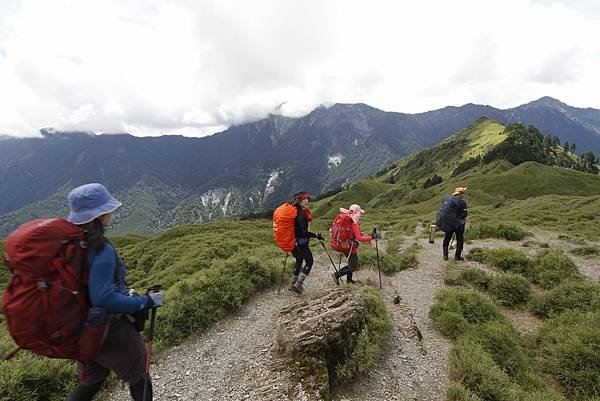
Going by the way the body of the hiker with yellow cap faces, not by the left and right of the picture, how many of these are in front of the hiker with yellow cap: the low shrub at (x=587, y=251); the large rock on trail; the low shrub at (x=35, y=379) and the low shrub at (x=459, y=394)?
1

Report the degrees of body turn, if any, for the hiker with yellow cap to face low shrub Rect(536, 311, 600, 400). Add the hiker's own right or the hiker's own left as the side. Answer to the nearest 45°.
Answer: approximately 90° to the hiker's own right

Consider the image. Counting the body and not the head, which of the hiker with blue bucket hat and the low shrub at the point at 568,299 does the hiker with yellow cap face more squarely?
the low shrub

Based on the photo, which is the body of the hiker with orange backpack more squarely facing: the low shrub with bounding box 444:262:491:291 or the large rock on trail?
the low shrub

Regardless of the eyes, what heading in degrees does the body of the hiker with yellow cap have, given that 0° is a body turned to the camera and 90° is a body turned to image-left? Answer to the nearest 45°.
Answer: approximately 225°

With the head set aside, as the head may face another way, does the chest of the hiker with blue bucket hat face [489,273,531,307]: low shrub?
yes

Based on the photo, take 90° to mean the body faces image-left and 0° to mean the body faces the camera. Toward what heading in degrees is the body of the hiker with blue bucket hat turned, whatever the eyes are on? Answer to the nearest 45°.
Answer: approximately 270°

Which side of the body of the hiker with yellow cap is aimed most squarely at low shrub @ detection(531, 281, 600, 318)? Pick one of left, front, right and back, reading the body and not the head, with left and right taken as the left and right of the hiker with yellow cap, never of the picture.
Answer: right

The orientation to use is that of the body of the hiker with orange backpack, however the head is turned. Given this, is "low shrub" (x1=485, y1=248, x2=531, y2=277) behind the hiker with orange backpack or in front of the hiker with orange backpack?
in front

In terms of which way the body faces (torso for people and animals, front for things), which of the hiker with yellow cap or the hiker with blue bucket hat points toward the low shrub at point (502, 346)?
the hiker with blue bucket hat

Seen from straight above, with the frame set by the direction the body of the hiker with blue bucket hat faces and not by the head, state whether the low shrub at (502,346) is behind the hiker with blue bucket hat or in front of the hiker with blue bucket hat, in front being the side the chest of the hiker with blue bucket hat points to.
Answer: in front
